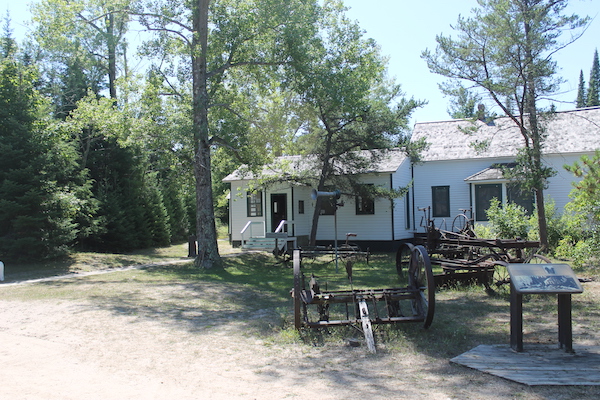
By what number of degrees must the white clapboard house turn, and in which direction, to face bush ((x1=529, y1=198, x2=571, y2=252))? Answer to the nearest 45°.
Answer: approximately 45° to its left

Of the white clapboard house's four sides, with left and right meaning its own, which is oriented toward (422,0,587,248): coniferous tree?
front

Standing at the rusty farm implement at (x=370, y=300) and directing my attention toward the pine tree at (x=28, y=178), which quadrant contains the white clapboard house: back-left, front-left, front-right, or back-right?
front-right

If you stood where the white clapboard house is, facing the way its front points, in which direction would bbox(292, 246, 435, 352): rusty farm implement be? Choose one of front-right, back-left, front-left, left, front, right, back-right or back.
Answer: front

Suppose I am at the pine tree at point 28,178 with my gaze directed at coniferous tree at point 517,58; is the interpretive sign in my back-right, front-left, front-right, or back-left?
front-right

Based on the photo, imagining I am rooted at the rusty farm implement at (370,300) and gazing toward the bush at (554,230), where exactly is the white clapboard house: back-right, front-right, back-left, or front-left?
front-left

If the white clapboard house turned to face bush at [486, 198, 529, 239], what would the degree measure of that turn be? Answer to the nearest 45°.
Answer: approximately 45° to its left

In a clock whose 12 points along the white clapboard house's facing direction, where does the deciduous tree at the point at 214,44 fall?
The deciduous tree is roughly at 1 o'clock from the white clapboard house.

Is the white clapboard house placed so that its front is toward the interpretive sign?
yes

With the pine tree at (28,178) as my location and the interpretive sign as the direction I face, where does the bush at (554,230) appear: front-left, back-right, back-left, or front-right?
front-left

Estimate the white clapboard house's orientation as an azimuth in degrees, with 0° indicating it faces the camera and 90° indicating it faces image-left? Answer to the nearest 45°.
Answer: approximately 0°

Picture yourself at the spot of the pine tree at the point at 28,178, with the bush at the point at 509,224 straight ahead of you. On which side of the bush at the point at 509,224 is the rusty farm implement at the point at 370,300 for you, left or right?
right
